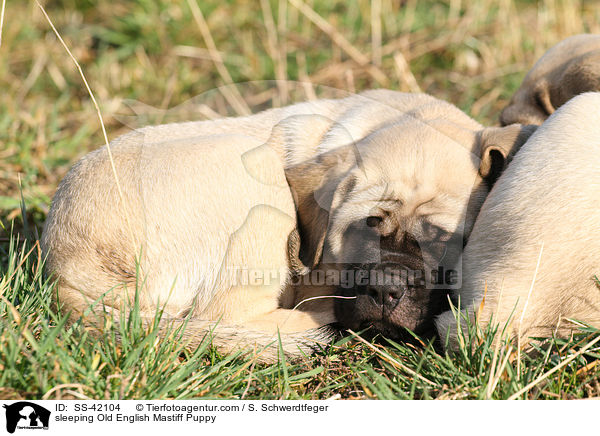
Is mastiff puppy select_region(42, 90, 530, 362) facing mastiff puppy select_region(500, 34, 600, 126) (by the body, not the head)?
no

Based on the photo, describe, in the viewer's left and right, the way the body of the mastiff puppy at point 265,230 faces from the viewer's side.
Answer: facing the viewer and to the right of the viewer
